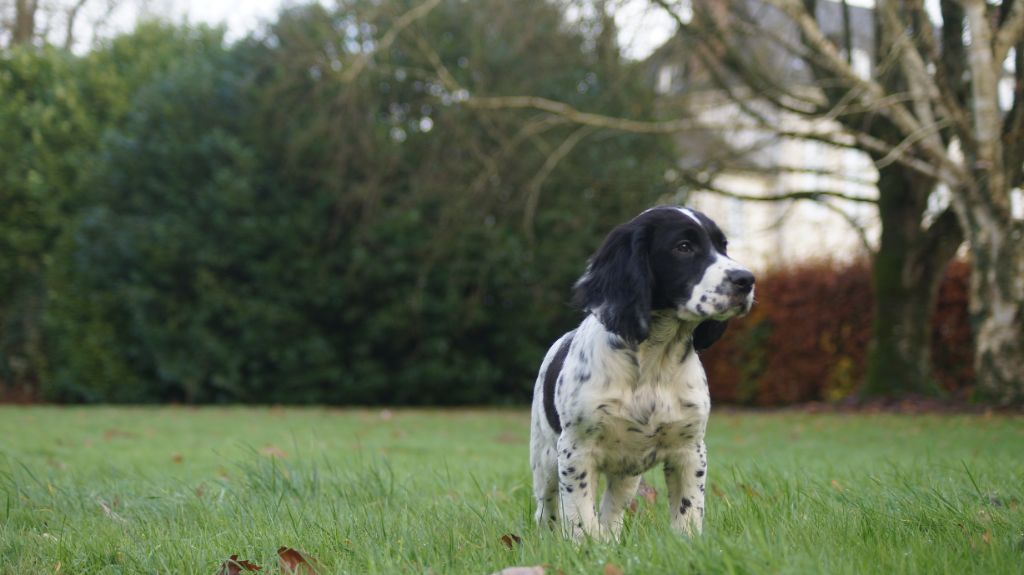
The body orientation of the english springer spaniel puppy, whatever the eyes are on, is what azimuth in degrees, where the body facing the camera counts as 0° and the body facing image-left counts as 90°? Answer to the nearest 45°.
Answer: approximately 315°

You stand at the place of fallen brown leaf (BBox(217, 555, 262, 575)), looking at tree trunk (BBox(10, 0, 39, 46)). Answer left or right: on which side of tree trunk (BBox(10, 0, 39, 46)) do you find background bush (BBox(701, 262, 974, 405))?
right

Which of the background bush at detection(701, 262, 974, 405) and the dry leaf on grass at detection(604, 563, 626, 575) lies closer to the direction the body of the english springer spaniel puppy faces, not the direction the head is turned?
the dry leaf on grass

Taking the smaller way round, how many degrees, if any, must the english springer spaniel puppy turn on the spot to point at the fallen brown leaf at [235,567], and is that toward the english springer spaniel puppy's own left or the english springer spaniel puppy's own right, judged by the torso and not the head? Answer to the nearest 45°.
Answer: approximately 90° to the english springer spaniel puppy's own right

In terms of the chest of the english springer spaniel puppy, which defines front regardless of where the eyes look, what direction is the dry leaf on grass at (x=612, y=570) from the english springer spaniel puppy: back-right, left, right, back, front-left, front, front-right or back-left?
front-right

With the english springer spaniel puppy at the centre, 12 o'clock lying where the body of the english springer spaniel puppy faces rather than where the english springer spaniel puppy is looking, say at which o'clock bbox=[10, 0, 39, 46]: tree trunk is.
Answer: The tree trunk is roughly at 6 o'clock from the english springer spaniel puppy.

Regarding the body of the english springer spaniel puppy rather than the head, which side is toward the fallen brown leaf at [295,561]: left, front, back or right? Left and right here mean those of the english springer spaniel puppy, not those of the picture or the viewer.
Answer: right

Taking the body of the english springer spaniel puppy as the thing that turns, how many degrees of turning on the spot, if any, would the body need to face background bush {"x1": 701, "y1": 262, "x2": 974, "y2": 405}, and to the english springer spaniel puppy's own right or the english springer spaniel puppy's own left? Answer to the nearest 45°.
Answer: approximately 135° to the english springer spaniel puppy's own left
